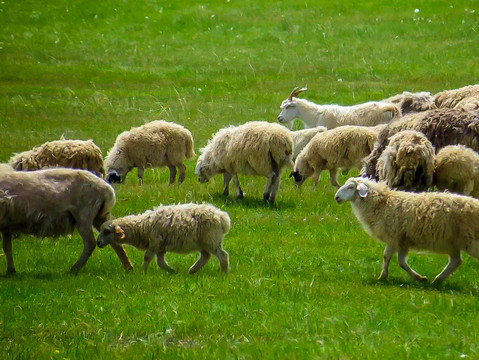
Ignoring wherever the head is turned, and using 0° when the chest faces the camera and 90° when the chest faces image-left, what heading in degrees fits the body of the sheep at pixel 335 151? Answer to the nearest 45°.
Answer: approximately 90°

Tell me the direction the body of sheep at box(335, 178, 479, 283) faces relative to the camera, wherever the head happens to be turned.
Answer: to the viewer's left

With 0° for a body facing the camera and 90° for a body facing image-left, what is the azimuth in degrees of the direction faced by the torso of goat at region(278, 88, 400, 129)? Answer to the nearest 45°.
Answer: approximately 90°

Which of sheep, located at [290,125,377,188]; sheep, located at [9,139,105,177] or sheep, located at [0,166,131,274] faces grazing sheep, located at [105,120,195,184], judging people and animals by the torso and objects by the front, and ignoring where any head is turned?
sheep, located at [290,125,377,188]

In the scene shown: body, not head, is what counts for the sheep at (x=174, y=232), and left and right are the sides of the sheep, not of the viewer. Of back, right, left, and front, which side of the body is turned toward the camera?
left

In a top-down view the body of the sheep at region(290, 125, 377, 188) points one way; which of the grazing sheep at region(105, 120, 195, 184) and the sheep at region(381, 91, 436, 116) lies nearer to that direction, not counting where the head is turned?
the grazing sheep

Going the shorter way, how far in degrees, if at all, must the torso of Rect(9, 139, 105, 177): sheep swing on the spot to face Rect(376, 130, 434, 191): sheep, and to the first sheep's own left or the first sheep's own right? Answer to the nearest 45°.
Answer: approximately 135° to the first sheep's own left

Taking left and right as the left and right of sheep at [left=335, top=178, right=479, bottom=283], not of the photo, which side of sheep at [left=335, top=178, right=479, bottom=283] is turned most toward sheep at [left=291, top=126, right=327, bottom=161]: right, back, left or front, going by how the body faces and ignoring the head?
right

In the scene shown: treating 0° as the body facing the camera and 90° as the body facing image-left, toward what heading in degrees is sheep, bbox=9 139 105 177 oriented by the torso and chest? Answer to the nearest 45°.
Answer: approximately 90°

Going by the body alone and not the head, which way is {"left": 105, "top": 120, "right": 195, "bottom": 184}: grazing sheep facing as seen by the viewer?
to the viewer's left
